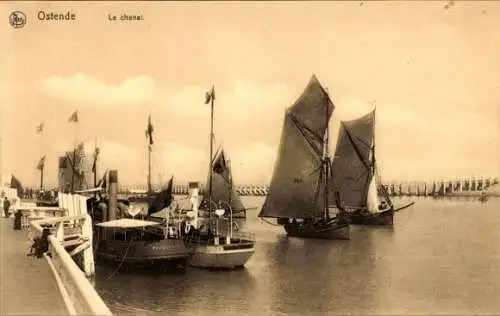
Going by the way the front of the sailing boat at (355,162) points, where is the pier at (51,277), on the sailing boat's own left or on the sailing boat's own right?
on the sailing boat's own right

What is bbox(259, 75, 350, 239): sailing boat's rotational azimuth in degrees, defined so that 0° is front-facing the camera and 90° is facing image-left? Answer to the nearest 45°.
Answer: approximately 315°

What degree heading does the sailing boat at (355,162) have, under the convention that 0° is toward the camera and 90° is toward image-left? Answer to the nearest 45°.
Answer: approximately 315°
